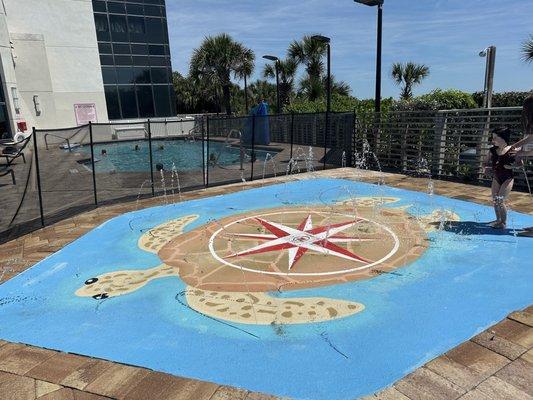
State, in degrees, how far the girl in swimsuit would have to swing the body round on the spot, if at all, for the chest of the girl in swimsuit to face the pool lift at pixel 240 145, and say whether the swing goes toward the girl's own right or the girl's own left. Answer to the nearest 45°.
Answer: approximately 90° to the girl's own right

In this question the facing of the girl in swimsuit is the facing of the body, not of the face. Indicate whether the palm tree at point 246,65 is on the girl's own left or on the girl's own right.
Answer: on the girl's own right

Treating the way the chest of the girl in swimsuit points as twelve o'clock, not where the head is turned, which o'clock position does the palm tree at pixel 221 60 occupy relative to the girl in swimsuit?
The palm tree is roughly at 3 o'clock from the girl in swimsuit.

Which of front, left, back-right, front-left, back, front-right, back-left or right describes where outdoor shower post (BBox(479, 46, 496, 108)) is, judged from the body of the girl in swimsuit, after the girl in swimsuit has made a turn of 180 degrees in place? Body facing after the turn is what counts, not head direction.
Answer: front-left

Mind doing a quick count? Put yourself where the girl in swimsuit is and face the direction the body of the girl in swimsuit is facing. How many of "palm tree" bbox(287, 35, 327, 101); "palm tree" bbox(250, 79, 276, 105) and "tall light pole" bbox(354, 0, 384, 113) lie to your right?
3

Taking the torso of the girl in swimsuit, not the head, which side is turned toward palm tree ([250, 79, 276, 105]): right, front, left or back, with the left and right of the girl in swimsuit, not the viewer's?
right

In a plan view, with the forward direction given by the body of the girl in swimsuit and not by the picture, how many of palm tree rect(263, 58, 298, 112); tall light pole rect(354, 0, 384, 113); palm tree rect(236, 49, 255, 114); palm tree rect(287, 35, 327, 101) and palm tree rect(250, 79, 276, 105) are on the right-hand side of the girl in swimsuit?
5

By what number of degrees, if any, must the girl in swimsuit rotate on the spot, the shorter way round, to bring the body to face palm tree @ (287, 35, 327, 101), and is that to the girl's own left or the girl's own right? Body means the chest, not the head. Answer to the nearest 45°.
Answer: approximately 90° to the girl's own right

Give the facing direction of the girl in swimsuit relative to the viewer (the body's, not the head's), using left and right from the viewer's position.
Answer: facing the viewer and to the left of the viewer

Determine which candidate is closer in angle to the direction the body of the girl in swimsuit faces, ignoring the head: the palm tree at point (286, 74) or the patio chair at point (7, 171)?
the patio chair
